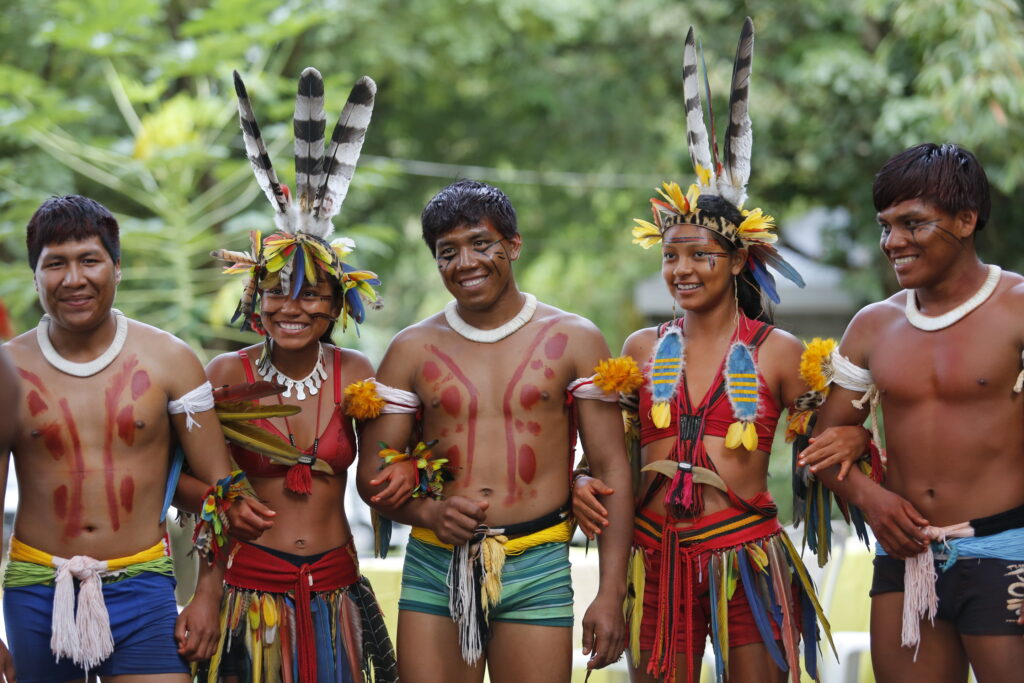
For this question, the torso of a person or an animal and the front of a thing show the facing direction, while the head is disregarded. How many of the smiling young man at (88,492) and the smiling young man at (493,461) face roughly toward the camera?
2

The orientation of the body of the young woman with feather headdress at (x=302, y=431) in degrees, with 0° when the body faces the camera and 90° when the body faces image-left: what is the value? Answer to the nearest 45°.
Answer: approximately 0°

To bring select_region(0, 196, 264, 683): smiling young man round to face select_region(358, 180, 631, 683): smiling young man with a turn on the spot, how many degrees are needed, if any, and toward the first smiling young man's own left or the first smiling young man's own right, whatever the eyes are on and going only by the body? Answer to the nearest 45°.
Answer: approximately 90° to the first smiling young man's own left

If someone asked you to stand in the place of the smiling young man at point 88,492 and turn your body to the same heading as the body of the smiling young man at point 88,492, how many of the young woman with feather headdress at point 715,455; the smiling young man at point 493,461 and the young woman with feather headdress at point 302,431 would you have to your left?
3

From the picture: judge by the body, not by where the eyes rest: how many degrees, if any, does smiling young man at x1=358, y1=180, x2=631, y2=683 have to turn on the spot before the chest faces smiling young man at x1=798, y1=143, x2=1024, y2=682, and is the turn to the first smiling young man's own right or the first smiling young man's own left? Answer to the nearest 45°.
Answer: approximately 90° to the first smiling young man's own left

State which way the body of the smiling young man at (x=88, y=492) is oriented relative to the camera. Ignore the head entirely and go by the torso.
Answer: toward the camera

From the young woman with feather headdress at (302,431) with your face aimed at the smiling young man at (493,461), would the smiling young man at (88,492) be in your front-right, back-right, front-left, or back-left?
back-right

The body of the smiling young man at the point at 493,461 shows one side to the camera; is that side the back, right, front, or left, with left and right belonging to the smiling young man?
front

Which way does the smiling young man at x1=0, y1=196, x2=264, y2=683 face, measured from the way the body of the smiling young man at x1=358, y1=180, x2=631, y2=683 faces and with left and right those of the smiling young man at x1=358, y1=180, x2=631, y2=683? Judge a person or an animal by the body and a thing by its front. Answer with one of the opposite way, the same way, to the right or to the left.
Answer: the same way

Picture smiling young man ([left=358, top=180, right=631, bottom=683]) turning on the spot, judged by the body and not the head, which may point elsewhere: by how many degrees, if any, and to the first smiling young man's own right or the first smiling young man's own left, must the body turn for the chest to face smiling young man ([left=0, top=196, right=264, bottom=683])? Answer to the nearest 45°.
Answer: approximately 90° to the first smiling young man's own right

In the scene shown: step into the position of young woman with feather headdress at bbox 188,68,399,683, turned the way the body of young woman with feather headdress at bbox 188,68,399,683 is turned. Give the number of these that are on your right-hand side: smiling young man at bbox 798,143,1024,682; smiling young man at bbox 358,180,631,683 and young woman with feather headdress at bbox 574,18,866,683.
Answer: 0

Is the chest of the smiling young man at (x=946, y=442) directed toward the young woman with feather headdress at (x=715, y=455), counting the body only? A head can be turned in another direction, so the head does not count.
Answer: no

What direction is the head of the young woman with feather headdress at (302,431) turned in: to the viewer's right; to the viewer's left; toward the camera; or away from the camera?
toward the camera

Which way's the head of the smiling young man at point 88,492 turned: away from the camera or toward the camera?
toward the camera

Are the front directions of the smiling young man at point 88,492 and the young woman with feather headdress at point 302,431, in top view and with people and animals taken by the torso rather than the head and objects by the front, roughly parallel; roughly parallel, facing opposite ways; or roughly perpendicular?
roughly parallel

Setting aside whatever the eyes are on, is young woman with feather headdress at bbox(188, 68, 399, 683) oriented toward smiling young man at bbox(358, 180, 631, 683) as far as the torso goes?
no
